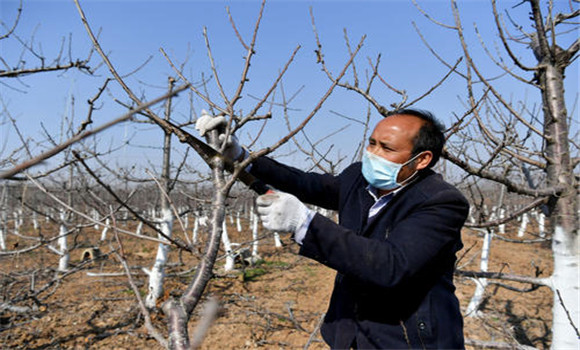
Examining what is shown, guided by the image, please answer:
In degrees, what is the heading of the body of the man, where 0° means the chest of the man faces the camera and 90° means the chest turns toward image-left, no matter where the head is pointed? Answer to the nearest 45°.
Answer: approximately 45°
